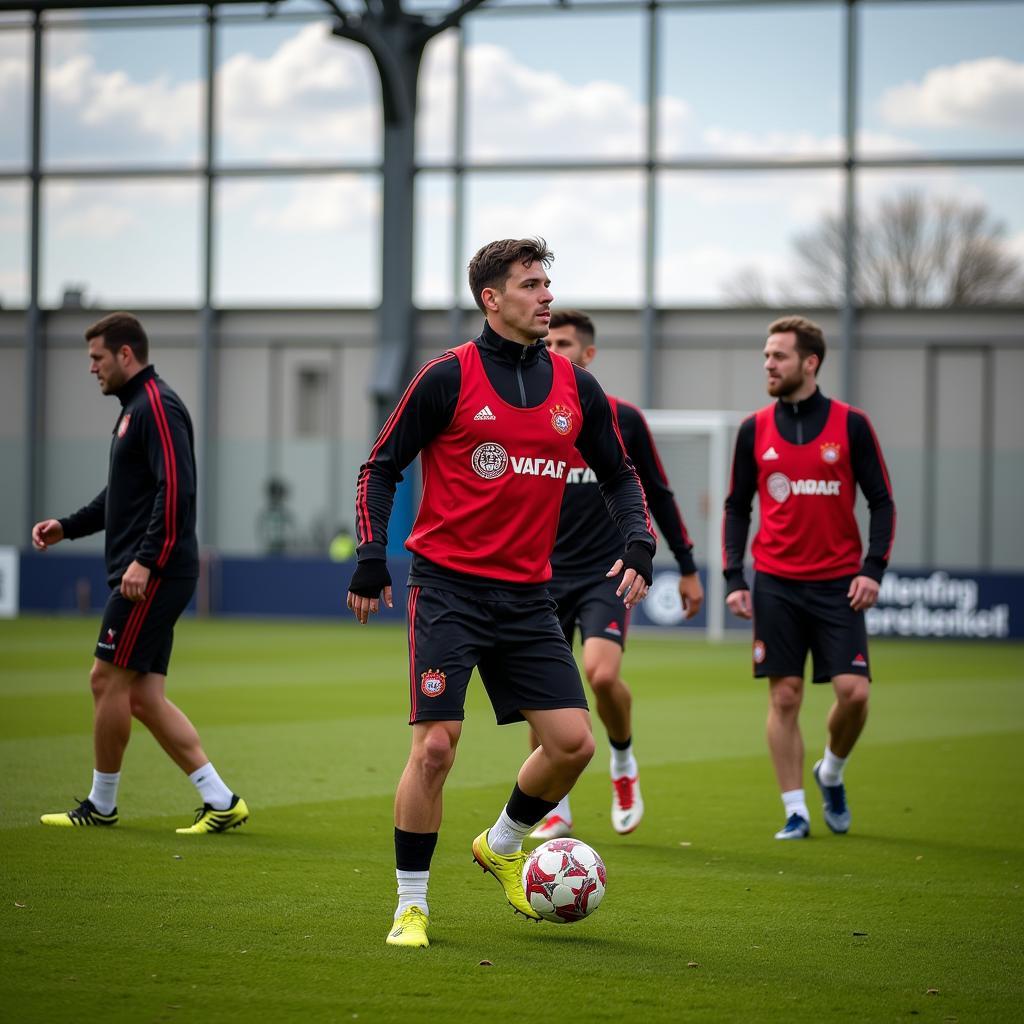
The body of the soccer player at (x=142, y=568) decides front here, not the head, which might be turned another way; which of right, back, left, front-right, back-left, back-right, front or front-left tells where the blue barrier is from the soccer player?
right

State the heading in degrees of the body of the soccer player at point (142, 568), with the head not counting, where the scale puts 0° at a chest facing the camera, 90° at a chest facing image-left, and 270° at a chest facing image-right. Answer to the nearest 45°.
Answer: approximately 90°

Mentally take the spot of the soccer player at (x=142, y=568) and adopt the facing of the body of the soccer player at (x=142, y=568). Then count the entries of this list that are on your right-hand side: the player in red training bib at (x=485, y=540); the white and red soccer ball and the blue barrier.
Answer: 1

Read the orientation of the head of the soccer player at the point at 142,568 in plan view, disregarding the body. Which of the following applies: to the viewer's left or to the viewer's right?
to the viewer's left

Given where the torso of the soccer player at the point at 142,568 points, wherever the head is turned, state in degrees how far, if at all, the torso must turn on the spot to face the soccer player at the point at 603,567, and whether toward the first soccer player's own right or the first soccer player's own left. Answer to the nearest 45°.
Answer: approximately 180°

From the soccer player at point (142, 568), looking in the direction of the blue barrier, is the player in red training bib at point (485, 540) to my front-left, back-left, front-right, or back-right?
back-right

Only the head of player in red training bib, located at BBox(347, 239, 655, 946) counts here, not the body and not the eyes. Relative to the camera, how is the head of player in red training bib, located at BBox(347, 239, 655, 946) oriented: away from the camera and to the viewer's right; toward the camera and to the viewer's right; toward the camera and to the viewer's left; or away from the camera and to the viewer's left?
toward the camera and to the viewer's right
